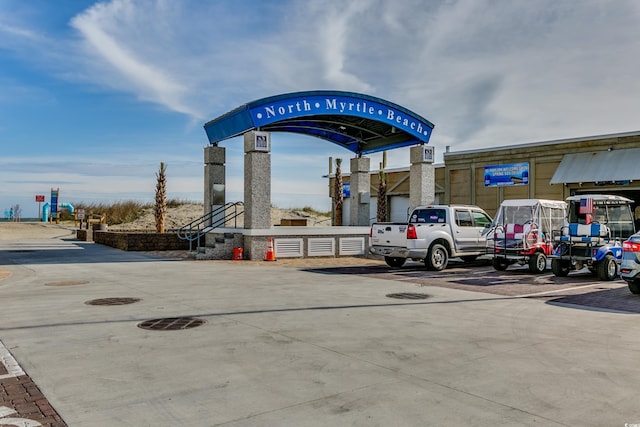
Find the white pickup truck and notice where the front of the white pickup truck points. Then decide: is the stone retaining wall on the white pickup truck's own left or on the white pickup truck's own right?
on the white pickup truck's own left

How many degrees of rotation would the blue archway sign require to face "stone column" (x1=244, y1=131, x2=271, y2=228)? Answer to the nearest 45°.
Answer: approximately 90° to its right

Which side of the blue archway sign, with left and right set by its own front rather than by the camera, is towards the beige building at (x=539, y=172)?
left

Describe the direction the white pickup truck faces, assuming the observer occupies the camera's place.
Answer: facing away from the viewer and to the right of the viewer

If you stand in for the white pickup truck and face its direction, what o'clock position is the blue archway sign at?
The blue archway sign is roughly at 9 o'clock from the white pickup truck.

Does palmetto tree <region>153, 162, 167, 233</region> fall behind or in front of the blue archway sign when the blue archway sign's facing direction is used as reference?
behind

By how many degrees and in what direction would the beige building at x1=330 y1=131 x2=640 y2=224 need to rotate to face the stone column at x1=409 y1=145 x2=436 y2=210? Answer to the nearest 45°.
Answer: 0° — it already faces it

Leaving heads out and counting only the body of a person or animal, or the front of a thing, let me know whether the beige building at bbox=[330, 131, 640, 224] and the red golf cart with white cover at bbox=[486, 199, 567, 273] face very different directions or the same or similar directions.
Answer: very different directions

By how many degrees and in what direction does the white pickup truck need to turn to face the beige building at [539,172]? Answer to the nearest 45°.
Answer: approximately 45° to its left

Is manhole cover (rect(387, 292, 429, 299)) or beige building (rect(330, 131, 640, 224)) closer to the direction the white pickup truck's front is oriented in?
the beige building
